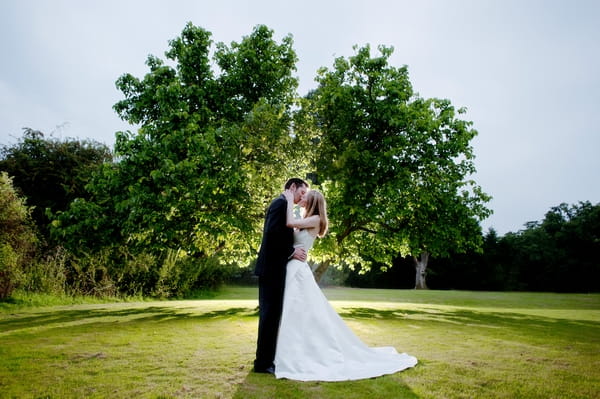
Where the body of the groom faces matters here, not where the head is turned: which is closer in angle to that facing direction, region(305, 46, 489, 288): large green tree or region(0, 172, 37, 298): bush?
the large green tree

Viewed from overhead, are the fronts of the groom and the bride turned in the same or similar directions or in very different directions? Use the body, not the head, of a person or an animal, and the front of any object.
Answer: very different directions

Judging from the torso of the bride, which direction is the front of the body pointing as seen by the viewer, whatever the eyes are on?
to the viewer's left

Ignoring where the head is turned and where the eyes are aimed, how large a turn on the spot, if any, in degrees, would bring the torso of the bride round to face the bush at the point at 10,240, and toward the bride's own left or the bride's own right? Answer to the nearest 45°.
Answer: approximately 45° to the bride's own right

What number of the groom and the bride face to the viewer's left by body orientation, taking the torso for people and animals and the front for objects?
1

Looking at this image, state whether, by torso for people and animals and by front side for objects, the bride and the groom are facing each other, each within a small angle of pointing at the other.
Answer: yes

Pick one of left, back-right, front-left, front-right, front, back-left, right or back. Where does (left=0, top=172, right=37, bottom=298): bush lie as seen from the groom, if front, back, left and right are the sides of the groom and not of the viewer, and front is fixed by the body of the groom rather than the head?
back-left

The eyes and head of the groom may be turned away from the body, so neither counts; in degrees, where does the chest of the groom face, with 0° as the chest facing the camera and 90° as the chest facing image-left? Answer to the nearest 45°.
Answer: approximately 270°
